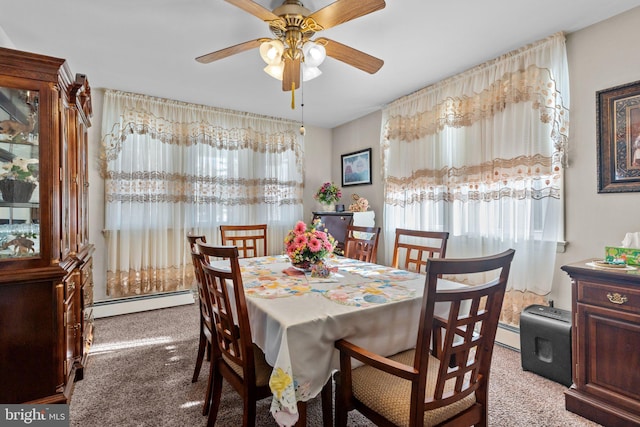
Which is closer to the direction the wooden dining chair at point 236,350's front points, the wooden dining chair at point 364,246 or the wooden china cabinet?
the wooden dining chair

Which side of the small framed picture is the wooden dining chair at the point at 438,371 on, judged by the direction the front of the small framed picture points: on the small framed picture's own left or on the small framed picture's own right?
on the small framed picture's own left

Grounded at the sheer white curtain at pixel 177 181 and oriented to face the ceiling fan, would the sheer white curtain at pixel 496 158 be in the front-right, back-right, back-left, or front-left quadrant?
front-left

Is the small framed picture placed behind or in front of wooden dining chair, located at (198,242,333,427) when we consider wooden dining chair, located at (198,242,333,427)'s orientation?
in front

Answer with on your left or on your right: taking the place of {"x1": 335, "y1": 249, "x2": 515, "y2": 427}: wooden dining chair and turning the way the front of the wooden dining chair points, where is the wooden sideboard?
on your right

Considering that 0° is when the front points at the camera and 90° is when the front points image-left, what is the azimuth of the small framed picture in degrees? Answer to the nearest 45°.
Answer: approximately 45°

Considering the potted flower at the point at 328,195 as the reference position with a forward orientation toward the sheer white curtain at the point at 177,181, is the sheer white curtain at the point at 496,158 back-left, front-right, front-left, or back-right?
back-left

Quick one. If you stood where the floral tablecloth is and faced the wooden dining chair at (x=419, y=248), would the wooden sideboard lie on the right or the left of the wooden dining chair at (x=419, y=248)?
right

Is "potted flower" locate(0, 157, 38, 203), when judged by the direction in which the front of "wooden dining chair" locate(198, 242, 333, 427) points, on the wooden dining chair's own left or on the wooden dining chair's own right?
on the wooden dining chair's own left

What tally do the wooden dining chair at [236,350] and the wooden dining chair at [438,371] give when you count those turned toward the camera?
0

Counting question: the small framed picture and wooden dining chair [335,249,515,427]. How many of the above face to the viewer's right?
0

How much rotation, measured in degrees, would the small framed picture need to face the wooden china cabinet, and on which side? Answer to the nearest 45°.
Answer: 0° — it already faces it

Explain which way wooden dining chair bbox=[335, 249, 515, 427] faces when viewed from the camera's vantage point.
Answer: facing away from the viewer and to the left of the viewer

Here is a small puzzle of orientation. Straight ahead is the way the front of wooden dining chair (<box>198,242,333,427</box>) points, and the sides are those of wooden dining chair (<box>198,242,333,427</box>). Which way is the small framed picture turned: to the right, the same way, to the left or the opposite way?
the opposite way

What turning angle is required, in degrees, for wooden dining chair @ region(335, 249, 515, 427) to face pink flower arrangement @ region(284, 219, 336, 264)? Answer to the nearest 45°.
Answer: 0° — it already faces it

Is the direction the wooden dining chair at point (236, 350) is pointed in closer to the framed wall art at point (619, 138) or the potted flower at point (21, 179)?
the framed wall art

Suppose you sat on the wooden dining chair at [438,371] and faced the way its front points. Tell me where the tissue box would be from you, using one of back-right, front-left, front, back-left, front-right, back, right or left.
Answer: right

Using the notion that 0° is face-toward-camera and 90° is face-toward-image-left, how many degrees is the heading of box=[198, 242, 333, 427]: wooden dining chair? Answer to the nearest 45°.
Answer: approximately 225°
